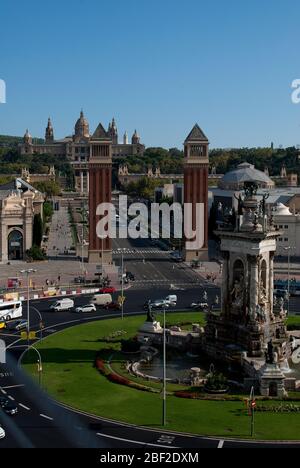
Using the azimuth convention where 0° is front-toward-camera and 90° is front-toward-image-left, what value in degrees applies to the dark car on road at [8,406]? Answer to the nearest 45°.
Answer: approximately 315°
